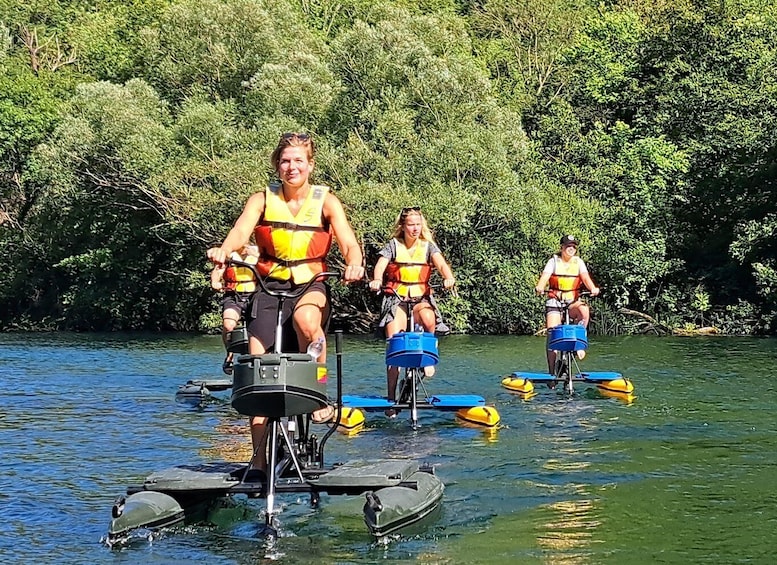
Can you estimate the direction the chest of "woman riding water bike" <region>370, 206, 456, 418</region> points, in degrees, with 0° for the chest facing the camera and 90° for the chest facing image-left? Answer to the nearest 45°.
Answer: approximately 0°

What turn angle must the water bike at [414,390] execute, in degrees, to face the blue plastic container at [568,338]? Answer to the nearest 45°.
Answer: approximately 135° to its left

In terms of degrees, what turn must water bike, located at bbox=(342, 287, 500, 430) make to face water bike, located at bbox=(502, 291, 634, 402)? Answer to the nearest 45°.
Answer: approximately 135° to its left

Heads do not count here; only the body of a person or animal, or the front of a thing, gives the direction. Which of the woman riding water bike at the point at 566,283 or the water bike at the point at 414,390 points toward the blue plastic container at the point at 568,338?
the woman riding water bike

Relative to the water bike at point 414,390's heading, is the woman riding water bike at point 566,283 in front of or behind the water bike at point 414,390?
behind

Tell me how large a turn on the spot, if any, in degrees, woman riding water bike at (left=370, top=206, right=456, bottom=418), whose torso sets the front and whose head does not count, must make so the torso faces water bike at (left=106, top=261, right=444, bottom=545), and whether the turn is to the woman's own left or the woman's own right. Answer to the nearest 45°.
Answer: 0° — they already face it

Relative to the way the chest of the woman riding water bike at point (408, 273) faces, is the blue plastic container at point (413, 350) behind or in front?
in front
